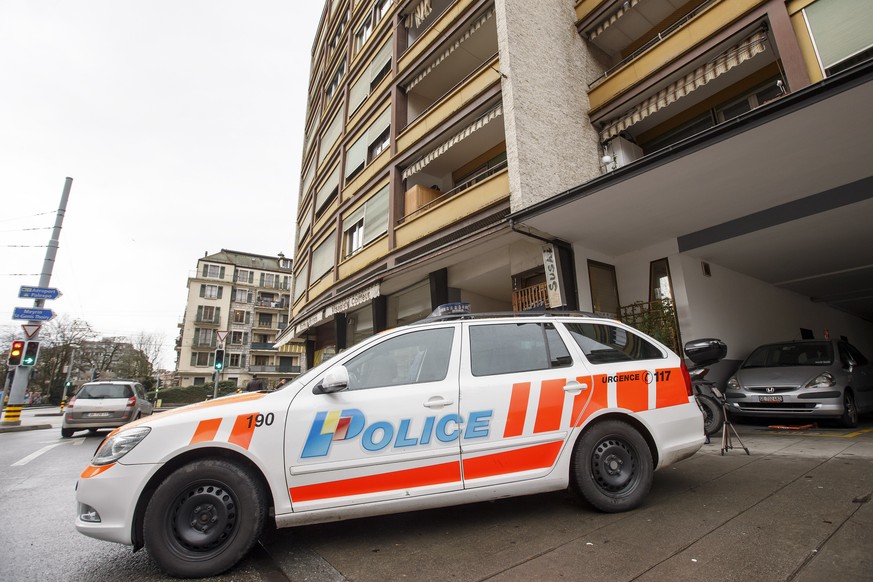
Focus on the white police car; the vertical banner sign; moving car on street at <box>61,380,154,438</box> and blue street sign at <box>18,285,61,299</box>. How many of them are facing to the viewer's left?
1

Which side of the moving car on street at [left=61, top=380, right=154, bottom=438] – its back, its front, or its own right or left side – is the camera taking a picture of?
back

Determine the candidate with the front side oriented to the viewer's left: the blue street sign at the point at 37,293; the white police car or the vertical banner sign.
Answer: the white police car

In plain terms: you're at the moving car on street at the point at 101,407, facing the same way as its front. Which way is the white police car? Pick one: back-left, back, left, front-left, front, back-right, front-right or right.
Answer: back

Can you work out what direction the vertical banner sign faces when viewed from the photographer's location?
facing the viewer

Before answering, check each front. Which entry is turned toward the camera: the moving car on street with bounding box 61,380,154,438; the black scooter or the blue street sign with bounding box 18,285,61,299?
the blue street sign

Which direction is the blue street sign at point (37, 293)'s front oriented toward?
toward the camera

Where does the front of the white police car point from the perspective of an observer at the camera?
facing to the left of the viewer

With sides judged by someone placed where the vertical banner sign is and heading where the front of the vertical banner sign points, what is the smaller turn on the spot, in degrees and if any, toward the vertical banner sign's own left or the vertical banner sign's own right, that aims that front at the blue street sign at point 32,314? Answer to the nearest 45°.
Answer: approximately 90° to the vertical banner sign's own right

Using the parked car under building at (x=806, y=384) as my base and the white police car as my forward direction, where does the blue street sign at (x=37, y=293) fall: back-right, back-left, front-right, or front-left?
front-right

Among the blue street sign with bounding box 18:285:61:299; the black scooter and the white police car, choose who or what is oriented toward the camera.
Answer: the blue street sign

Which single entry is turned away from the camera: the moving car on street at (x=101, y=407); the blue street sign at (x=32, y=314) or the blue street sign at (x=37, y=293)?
the moving car on street

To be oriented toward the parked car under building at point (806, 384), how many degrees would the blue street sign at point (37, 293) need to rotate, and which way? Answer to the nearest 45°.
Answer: approximately 45° to its left

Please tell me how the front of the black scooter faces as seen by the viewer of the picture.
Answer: facing away from the viewer and to the left of the viewer

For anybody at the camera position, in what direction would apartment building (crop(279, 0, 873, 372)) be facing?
facing the viewer and to the left of the viewer

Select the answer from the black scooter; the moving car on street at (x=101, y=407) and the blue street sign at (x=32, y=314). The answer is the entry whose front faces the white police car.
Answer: the blue street sign
